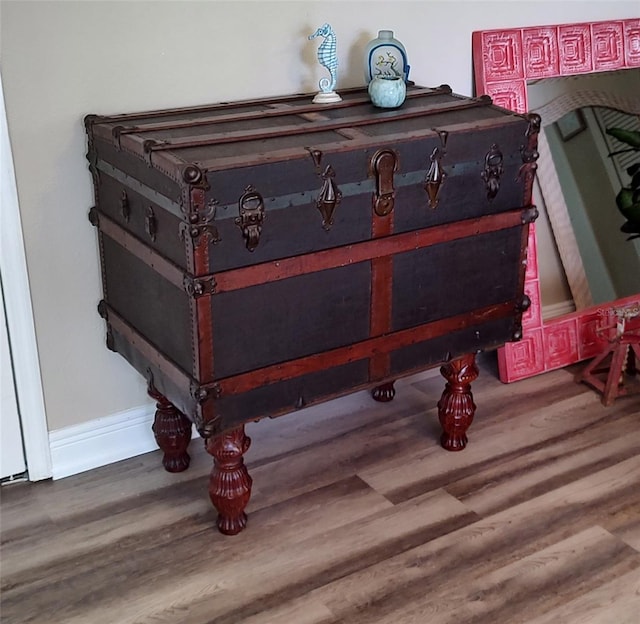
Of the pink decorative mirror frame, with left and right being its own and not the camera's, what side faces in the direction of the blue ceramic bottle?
right

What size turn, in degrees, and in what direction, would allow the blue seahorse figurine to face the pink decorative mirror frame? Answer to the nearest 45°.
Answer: approximately 135° to its right

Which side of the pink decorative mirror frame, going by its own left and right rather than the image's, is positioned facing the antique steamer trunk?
right

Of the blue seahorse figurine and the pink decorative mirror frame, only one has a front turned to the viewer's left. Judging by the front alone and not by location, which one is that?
the blue seahorse figurine

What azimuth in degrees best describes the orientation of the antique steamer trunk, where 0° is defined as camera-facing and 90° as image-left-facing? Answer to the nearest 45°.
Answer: approximately 315°

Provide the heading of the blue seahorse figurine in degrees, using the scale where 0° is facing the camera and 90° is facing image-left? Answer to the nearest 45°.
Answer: approximately 90°
